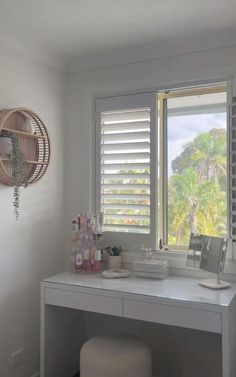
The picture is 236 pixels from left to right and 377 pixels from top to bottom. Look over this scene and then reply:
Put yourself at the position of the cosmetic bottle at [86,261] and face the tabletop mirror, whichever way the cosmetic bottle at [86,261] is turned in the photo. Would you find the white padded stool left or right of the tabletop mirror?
right

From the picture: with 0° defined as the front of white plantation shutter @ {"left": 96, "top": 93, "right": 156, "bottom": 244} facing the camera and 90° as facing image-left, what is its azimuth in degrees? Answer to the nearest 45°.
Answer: approximately 45°

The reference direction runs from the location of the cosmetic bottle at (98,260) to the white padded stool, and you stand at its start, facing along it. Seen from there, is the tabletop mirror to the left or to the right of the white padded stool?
left

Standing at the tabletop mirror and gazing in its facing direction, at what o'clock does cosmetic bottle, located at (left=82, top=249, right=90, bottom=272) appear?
The cosmetic bottle is roughly at 2 o'clock from the tabletop mirror.

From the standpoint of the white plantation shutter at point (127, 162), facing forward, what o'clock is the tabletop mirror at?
The tabletop mirror is roughly at 9 o'clock from the white plantation shutter.
